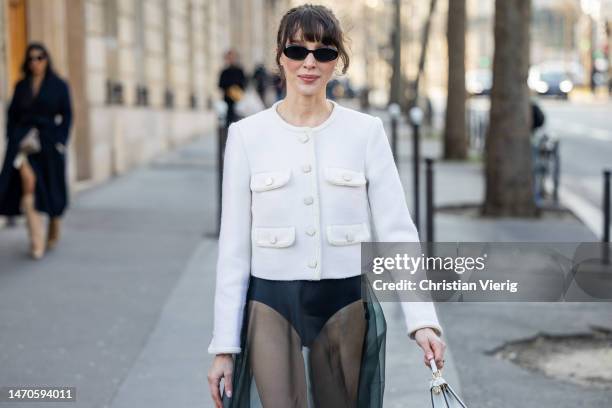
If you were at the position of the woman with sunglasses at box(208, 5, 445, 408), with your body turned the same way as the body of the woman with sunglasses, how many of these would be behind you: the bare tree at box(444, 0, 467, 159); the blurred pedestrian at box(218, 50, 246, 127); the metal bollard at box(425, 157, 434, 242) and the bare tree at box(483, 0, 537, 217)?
4

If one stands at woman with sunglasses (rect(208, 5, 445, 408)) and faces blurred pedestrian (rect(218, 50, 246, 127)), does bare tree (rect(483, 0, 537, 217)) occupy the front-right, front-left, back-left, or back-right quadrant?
front-right

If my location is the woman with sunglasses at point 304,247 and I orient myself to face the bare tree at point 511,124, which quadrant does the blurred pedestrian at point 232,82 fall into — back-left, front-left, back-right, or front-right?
front-left

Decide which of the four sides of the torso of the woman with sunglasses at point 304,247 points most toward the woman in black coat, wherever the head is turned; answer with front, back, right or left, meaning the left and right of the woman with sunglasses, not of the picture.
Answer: back

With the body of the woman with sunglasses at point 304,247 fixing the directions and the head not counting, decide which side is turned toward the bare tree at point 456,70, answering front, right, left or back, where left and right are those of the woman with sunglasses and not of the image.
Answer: back

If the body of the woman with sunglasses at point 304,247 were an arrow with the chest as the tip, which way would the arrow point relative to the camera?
toward the camera

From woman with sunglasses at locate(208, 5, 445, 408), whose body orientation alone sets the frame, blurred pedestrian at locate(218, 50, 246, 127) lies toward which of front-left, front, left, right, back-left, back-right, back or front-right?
back

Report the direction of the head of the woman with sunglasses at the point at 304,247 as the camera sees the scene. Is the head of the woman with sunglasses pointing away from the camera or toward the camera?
toward the camera

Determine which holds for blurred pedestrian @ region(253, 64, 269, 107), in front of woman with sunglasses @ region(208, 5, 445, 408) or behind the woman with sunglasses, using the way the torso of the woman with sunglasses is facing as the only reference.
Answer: behind

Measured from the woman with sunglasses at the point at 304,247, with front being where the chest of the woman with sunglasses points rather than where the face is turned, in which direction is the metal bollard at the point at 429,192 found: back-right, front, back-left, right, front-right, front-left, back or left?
back
